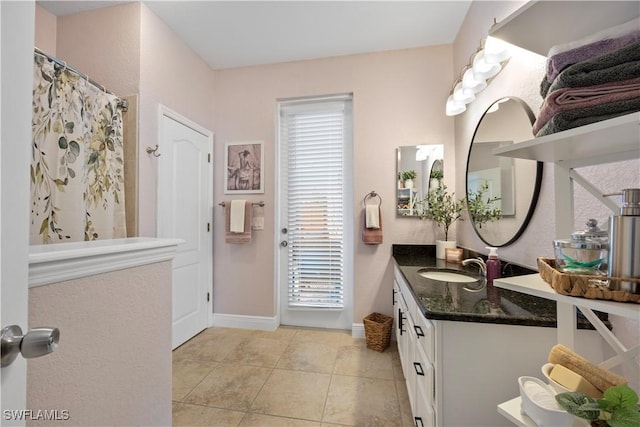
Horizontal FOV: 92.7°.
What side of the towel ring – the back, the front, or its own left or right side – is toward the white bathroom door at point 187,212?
right

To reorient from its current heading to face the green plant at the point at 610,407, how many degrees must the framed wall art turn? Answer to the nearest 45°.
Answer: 0° — it already faces it

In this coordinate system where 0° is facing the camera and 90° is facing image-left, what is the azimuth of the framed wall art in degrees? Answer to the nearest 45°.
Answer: approximately 0°

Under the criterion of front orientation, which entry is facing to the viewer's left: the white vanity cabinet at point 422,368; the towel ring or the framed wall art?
the white vanity cabinet

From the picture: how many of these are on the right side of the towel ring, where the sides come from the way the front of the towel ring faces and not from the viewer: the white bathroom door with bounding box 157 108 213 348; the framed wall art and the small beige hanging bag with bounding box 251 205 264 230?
3

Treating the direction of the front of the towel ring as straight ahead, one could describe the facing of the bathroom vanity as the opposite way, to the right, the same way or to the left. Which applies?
to the right

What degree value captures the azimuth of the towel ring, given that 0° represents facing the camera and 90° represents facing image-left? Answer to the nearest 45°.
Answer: approximately 0°

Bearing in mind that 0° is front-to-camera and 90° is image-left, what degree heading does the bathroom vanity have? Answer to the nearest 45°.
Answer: approximately 90°

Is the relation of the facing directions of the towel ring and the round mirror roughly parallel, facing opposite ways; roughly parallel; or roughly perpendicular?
roughly perpendicular

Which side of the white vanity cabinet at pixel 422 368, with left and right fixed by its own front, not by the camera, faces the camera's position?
left
